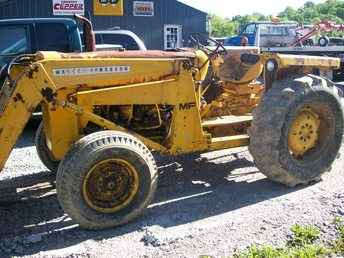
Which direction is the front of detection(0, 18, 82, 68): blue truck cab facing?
to the viewer's left

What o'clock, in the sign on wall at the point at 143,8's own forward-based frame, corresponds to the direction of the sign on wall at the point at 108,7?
the sign on wall at the point at 108,7 is roughly at 2 o'clock from the sign on wall at the point at 143,8.

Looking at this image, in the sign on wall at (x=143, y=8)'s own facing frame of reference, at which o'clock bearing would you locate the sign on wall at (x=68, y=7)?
the sign on wall at (x=68, y=7) is roughly at 2 o'clock from the sign on wall at (x=143, y=8).

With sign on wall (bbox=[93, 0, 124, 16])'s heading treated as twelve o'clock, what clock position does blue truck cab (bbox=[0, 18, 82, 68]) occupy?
The blue truck cab is roughly at 12 o'clock from the sign on wall.

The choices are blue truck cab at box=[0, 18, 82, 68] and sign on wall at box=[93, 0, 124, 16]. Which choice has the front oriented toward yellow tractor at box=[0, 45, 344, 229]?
the sign on wall

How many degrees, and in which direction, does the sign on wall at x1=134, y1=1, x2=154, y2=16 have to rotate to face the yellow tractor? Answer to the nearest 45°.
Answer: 0° — it already faces it

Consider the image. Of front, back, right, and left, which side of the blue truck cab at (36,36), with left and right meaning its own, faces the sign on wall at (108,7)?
right

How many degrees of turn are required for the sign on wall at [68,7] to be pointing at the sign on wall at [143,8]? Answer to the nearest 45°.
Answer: approximately 90° to its left

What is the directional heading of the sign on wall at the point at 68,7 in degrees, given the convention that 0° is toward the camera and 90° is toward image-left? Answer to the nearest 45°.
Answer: approximately 0°

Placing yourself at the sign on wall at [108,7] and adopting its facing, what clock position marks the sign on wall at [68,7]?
the sign on wall at [68,7] is roughly at 2 o'clock from the sign on wall at [108,7].

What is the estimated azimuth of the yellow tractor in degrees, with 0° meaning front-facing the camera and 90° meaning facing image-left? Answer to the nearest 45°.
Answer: approximately 45°

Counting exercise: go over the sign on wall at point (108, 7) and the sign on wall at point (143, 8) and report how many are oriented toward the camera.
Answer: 2

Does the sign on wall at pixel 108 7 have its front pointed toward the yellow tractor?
yes
